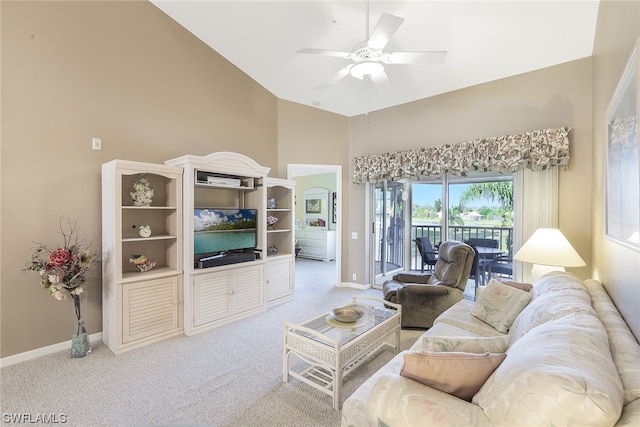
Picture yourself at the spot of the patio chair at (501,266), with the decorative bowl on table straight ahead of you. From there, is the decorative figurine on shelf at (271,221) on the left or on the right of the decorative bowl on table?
right

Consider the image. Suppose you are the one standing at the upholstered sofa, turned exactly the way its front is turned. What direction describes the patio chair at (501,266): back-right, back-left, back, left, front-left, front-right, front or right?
right

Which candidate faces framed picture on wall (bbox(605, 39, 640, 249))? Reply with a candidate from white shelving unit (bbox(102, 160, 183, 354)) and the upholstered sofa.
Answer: the white shelving unit

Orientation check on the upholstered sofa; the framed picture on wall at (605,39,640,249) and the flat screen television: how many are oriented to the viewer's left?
2

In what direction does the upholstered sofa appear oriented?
to the viewer's left

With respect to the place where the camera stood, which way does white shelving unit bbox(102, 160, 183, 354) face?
facing the viewer and to the right of the viewer

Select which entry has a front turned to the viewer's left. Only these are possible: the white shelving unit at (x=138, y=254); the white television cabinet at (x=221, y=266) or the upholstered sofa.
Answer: the upholstered sofa

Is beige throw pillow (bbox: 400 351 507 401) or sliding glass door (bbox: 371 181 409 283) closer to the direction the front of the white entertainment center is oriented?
the beige throw pillow

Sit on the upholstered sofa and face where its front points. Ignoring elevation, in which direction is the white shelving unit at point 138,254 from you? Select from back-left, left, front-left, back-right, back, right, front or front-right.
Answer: front

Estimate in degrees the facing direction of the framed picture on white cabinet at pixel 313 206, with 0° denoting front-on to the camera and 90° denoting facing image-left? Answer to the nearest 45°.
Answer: approximately 0°

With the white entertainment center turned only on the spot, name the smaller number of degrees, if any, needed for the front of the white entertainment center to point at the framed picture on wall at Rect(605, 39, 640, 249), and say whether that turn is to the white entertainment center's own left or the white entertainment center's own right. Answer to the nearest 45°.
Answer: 0° — it already faces it

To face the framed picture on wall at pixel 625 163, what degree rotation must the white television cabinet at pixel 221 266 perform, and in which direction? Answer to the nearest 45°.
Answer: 0° — it already faces it
